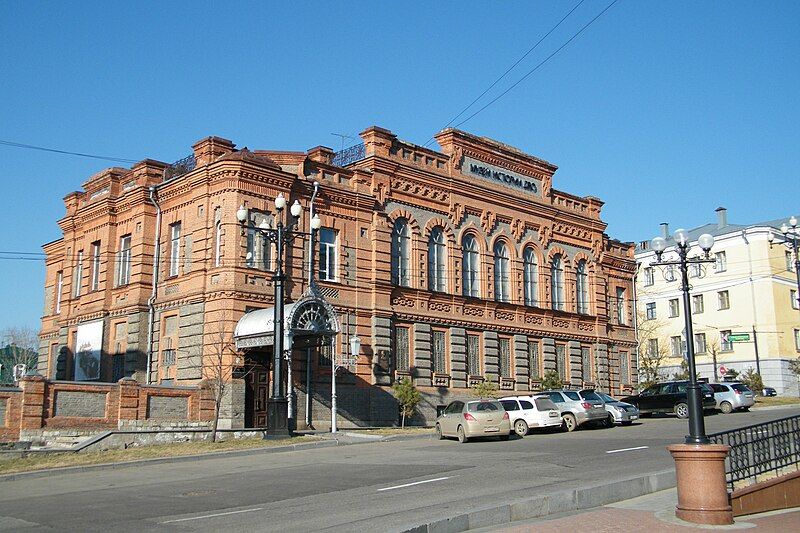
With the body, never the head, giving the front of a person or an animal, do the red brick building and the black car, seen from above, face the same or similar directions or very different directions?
very different directions

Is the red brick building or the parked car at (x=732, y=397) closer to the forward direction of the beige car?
the red brick building

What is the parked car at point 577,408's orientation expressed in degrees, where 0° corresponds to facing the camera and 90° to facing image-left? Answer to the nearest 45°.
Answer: approximately 135°

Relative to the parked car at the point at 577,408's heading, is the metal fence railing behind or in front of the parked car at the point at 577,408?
behind

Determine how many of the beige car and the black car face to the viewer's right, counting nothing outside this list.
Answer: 0

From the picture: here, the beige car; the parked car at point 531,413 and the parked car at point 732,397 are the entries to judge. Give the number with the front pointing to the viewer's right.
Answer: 0

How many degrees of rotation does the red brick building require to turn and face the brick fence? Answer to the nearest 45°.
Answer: approximately 90° to its right

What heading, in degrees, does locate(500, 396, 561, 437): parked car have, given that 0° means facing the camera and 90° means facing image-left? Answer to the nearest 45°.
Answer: approximately 135°

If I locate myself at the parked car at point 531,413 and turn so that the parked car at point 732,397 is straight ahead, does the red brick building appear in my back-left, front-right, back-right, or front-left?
back-left

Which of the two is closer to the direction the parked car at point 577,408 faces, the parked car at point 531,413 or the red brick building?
the red brick building

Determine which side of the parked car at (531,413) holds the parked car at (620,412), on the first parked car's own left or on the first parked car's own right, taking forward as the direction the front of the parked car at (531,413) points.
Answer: on the first parked car's own right

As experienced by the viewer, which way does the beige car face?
facing away from the viewer and to the left of the viewer

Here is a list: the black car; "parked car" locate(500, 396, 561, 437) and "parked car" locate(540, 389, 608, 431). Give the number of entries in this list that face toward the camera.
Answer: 0
